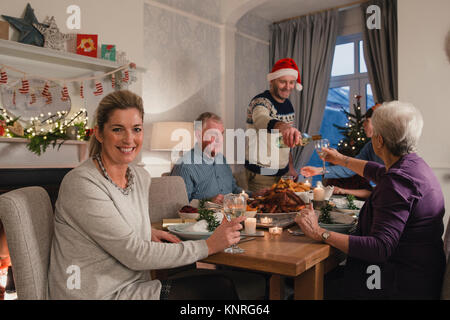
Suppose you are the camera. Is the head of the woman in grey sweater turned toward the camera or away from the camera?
toward the camera

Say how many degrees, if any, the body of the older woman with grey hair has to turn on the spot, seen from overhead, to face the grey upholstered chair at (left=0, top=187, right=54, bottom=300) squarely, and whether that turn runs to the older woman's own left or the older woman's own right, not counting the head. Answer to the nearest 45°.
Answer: approximately 90° to the older woman's own left

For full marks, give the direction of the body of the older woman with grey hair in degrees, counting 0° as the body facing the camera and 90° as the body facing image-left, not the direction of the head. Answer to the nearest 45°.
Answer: approximately 135°

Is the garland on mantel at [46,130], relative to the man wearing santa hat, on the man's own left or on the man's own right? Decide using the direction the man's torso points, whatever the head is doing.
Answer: on the man's own right

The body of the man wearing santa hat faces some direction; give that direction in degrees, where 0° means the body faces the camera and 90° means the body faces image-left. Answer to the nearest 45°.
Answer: approximately 315°

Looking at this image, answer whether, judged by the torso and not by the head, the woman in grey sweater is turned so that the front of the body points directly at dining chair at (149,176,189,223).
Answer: no

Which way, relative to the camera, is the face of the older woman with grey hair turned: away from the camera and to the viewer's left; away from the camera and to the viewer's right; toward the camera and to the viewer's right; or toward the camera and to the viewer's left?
away from the camera and to the viewer's left

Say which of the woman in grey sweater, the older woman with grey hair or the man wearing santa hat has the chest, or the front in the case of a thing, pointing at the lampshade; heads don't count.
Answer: the older woman with grey hair

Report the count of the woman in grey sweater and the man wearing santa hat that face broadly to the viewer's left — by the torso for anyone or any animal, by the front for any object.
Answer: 0

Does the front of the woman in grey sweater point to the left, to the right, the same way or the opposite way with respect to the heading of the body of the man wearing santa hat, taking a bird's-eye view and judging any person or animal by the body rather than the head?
the same way

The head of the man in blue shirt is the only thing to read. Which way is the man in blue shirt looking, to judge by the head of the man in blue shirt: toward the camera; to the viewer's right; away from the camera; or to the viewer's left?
toward the camera

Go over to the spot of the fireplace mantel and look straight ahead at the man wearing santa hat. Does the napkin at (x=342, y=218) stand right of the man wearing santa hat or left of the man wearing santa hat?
right

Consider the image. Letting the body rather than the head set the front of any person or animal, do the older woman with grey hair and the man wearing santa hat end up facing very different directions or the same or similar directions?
very different directions

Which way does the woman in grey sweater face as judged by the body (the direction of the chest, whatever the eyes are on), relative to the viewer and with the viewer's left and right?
facing the viewer and to the right of the viewer
